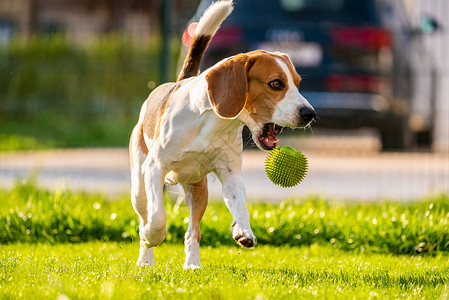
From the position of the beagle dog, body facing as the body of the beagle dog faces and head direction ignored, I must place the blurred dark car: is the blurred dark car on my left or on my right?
on my left

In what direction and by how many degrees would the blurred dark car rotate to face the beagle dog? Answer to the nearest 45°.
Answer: approximately 180°

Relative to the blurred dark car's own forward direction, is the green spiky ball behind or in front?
behind

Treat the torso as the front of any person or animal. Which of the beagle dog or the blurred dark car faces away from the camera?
the blurred dark car

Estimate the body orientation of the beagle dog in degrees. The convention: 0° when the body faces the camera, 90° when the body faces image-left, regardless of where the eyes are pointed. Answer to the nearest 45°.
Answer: approximately 315°

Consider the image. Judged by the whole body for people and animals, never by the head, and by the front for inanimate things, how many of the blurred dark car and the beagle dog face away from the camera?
1

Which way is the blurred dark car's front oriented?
away from the camera
